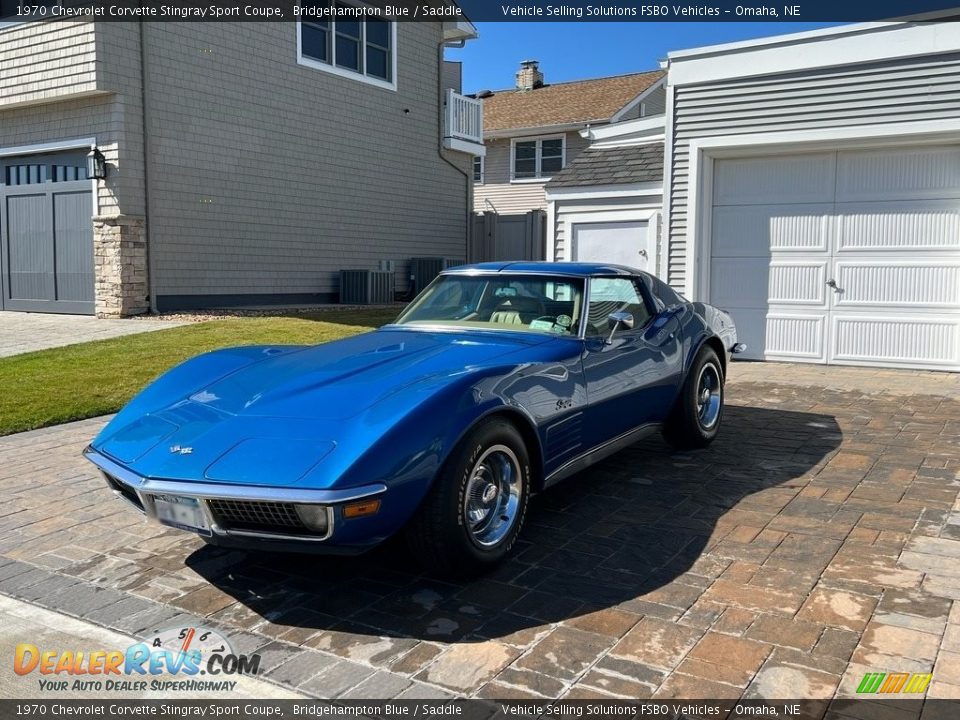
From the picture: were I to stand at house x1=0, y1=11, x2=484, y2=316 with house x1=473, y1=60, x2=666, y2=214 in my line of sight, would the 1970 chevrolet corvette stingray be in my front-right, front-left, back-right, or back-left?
back-right

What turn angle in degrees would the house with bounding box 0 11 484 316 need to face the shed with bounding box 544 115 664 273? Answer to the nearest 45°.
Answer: approximately 90° to its left

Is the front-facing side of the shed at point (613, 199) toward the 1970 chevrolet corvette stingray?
yes

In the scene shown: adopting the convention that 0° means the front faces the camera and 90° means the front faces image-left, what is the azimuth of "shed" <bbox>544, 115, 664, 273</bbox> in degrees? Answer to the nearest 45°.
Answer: approximately 0°

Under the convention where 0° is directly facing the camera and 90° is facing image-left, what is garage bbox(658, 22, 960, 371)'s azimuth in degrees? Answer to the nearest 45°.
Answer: approximately 0°

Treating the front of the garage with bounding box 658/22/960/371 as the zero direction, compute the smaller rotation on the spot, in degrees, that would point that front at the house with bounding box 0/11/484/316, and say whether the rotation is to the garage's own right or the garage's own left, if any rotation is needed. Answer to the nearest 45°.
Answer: approximately 90° to the garage's own right

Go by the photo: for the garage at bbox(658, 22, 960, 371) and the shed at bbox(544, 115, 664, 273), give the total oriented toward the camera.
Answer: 2

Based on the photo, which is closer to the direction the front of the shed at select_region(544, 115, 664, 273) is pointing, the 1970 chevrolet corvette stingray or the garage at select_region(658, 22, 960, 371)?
the 1970 chevrolet corvette stingray

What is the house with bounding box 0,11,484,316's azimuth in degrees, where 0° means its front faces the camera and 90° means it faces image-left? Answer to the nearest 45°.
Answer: approximately 45°

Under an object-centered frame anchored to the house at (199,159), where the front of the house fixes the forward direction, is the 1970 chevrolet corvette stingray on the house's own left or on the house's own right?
on the house's own left
